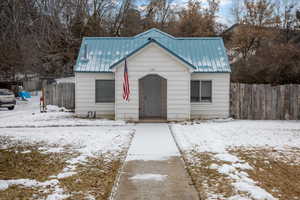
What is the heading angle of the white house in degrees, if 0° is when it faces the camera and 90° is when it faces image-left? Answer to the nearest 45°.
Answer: approximately 0°

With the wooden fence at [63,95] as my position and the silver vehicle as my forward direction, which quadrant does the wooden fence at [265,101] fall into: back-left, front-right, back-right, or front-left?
back-left

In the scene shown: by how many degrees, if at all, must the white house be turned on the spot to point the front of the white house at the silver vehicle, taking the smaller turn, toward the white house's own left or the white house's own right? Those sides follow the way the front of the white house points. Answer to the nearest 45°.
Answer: approximately 135° to the white house's own right

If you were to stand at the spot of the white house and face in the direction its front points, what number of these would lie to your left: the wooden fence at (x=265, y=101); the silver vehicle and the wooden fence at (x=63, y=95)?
1

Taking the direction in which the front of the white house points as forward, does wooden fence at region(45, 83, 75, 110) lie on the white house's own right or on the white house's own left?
on the white house's own right

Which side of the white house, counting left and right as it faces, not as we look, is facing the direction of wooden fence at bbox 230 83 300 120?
left
